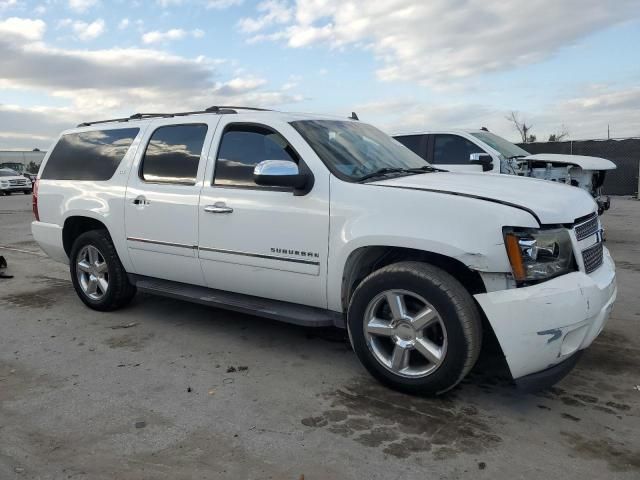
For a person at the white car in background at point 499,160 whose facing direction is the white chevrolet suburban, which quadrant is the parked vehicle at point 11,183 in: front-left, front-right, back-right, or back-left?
back-right

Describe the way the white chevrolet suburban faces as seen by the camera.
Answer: facing the viewer and to the right of the viewer

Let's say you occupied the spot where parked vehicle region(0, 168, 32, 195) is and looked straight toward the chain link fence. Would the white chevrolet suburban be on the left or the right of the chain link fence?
right

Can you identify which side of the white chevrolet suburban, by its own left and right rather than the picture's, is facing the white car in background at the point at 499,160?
left

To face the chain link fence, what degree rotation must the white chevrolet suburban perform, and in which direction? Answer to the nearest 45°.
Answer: approximately 90° to its left

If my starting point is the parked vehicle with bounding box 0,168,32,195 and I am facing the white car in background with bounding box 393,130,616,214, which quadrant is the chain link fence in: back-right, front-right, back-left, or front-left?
front-left

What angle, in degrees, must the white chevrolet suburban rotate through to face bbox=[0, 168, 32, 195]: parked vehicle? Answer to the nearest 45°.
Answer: approximately 180°
